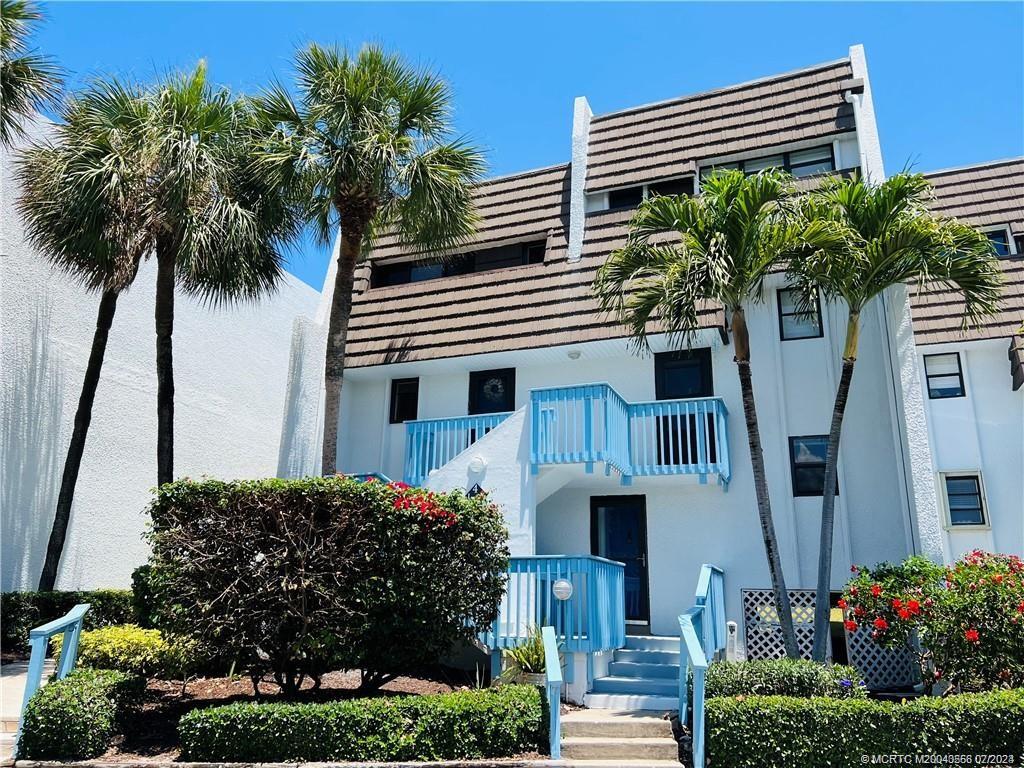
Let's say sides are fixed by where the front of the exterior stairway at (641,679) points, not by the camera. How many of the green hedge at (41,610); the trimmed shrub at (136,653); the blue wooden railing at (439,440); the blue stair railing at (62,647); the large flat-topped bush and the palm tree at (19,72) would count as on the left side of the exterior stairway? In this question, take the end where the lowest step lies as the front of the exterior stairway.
0

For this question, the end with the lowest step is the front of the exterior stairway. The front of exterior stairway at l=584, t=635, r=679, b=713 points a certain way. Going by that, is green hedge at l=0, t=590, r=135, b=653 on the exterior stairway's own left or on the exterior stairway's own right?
on the exterior stairway's own right

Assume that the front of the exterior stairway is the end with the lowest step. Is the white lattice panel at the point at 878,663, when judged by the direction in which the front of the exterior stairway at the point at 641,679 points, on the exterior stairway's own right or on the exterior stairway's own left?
on the exterior stairway's own left

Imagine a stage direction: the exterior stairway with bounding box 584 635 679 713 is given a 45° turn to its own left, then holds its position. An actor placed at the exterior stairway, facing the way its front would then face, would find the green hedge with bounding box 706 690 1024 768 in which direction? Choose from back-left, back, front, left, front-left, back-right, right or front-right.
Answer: front

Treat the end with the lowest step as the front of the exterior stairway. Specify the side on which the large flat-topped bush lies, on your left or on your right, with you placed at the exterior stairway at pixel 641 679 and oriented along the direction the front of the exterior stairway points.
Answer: on your right

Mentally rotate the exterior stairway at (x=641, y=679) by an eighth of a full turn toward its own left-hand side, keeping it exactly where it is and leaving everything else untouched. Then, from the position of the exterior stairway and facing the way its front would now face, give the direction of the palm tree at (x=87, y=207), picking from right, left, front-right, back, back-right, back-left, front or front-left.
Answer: back-right

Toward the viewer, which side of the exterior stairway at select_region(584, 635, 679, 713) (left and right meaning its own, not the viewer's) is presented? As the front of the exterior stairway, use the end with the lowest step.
front

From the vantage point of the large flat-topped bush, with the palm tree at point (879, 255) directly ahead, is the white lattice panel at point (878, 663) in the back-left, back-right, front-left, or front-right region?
front-left

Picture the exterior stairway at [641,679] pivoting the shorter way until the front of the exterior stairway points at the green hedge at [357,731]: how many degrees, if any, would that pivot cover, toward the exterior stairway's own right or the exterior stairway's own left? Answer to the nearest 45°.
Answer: approximately 45° to the exterior stairway's own right

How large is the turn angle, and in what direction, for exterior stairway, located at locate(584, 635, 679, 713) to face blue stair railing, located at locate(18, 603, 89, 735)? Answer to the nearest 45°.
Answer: approximately 45° to its right

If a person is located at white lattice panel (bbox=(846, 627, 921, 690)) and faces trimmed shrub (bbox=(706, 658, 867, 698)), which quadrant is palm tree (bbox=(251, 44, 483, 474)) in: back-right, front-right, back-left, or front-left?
front-right

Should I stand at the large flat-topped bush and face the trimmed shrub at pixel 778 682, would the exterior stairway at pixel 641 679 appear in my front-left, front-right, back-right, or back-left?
front-left

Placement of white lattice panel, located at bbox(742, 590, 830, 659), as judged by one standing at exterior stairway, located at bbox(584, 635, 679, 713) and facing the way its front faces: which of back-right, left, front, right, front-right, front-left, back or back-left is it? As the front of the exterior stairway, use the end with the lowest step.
back-left

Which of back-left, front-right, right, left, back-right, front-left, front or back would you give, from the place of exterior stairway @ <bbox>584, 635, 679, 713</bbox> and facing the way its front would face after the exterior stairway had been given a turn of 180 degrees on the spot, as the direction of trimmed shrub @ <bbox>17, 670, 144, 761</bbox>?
back-left

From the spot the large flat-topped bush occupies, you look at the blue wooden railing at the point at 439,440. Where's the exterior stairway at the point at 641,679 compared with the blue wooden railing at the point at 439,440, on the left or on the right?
right
